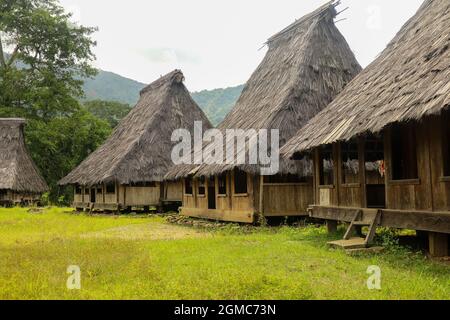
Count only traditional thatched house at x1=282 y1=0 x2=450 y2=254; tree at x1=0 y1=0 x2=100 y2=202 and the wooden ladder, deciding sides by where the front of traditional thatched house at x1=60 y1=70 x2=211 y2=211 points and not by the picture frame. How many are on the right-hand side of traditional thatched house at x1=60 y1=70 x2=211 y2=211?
1

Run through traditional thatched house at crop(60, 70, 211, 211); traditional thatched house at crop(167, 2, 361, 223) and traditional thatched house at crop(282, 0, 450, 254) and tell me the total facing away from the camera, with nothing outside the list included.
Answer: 0

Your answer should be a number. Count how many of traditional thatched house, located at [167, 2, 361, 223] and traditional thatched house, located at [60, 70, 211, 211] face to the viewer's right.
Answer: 0

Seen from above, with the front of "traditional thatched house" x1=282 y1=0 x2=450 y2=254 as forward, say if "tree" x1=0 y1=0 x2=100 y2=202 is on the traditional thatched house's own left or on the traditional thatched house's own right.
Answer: on the traditional thatched house's own right

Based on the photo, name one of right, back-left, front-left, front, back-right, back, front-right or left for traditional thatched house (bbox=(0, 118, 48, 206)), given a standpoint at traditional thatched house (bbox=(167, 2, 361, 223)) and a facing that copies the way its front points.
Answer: right

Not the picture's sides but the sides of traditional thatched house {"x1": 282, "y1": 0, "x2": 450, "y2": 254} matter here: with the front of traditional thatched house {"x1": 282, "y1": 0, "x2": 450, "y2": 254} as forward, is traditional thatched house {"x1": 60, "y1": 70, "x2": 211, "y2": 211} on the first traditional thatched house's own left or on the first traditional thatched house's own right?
on the first traditional thatched house's own right

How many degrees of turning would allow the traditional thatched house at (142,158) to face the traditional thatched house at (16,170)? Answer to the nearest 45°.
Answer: approximately 90° to its right

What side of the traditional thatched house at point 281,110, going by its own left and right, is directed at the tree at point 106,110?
right

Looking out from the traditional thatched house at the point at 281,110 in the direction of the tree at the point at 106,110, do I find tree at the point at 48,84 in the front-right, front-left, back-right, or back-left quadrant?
front-left

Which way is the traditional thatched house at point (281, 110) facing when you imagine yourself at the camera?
facing the viewer and to the left of the viewer

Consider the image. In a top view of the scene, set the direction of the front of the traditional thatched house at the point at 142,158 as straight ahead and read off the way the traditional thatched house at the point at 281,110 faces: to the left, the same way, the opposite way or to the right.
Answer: the same way

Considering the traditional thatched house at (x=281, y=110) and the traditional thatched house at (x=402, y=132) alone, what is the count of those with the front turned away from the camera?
0

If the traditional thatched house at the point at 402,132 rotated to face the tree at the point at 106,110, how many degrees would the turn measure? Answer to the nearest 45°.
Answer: approximately 90° to its right

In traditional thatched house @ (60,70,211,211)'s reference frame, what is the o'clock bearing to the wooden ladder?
The wooden ladder is roughly at 10 o'clock from the traditional thatched house.

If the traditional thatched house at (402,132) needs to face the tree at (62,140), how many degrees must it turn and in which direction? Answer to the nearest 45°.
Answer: approximately 90° to its right

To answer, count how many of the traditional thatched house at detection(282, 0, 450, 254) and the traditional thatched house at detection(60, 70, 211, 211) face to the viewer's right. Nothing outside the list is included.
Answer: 0

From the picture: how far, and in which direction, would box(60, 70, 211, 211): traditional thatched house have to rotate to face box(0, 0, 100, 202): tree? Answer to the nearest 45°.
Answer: approximately 90° to its right

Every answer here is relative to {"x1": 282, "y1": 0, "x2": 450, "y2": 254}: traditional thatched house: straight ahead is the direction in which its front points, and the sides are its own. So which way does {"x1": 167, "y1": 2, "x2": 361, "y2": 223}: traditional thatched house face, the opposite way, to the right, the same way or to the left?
the same way
